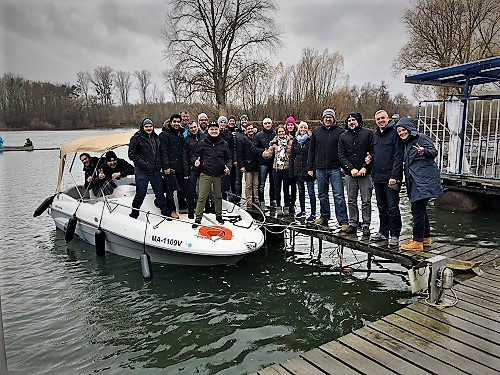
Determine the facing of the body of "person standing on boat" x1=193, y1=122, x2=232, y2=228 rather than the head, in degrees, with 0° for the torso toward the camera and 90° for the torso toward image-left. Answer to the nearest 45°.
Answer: approximately 0°

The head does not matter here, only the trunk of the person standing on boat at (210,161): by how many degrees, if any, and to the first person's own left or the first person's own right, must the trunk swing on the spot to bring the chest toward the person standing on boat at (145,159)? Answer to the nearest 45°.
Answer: approximately 90° to the first person's own right

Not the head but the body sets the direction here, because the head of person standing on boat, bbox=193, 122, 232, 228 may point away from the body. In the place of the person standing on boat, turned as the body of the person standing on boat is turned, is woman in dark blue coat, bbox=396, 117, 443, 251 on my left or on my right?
on my left

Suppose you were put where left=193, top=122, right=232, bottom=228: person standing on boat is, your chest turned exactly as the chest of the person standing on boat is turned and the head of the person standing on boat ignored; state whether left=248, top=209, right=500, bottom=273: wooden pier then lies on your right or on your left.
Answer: on your left

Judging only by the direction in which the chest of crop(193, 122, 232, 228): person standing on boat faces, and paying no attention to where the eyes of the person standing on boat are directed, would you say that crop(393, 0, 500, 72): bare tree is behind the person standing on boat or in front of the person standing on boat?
behind
